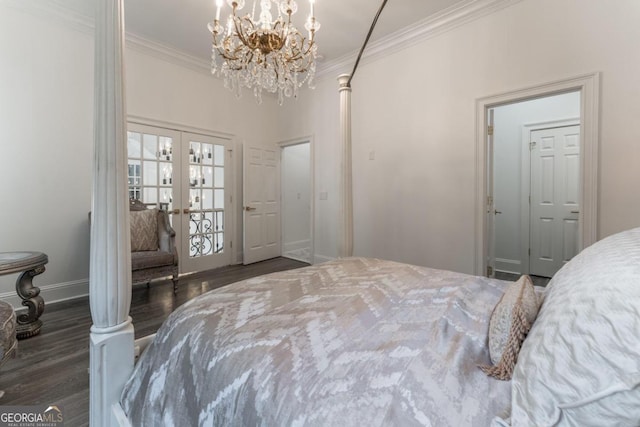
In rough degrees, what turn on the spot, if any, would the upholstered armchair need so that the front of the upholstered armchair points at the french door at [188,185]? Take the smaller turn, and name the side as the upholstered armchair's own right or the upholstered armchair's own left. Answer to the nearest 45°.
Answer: approximately 135° to the upholstered armchair's own left

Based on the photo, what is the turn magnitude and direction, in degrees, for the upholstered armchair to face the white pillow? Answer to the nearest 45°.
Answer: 0° — it already faces it

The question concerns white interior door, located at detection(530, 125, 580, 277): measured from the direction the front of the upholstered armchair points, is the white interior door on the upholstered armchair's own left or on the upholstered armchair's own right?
on the upholstered armchair's own left

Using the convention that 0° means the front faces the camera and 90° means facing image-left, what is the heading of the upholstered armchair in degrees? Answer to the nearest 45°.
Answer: approximately 0°

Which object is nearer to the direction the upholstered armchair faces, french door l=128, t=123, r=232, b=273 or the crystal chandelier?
the crystal chandelier

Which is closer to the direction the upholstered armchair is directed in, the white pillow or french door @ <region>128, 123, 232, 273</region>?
the white pillow

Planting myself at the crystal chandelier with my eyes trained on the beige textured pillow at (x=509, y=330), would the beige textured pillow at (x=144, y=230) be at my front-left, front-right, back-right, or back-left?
back-right

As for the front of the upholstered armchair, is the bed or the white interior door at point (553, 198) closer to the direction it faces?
the bed
